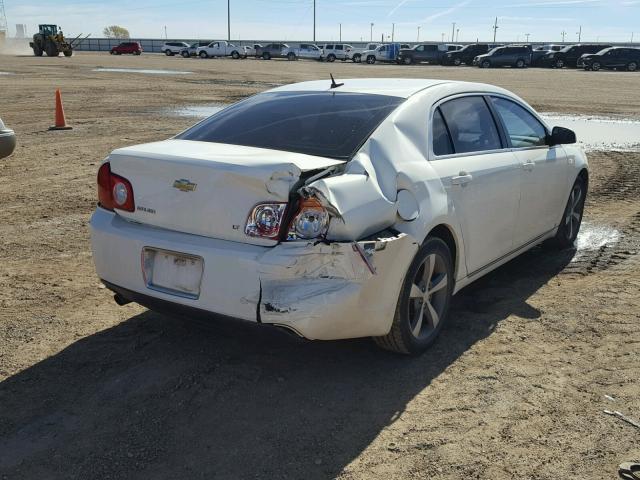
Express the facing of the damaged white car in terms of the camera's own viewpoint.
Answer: facing away from the viewer and to the right of the viewer

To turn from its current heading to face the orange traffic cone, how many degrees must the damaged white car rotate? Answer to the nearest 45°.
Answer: approximately 90° to its left

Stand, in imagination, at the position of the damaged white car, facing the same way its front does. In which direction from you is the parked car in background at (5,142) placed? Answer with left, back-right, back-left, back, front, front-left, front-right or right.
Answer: left
